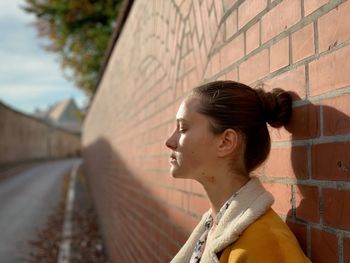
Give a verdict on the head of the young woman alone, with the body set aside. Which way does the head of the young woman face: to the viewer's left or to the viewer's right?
to the viewer's left

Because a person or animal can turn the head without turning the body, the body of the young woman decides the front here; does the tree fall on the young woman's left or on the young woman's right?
on the young woman's right

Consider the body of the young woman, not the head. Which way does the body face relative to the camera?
to the viewer's left
